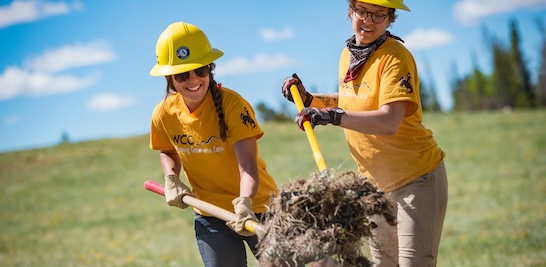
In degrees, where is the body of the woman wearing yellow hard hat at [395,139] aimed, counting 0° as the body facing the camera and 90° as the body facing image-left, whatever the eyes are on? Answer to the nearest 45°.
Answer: approximately 45°

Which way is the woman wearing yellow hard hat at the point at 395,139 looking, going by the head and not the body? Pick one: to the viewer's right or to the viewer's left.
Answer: to the viewer's left

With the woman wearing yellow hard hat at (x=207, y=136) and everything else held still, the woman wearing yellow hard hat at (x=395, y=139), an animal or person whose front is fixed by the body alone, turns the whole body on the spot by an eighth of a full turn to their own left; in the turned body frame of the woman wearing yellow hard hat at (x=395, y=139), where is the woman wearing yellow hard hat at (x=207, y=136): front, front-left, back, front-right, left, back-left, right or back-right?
right
